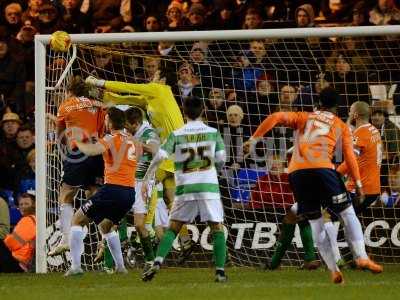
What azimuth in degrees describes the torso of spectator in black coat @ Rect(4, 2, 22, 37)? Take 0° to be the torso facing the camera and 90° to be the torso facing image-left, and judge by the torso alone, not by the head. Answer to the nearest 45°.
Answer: approximately 0°

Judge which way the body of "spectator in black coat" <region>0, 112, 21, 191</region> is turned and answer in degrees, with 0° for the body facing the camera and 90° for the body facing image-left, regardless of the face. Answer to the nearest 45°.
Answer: approximately 0°

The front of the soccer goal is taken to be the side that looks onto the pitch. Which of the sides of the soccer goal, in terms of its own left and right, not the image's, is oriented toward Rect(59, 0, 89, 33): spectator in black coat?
back

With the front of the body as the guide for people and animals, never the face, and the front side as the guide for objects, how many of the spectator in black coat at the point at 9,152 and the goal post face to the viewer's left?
0
